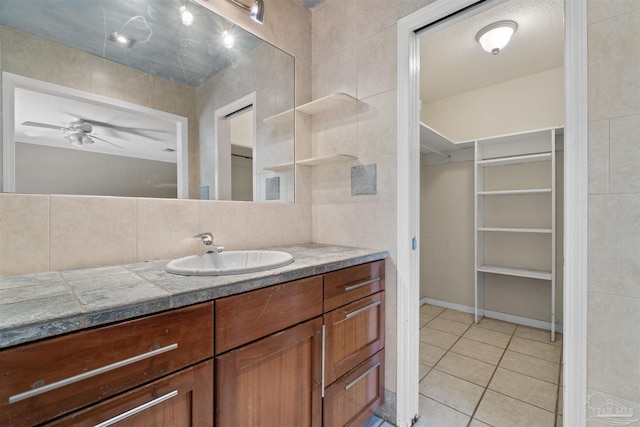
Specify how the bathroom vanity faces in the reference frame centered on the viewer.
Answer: facing the viewer and to the right of the viewer

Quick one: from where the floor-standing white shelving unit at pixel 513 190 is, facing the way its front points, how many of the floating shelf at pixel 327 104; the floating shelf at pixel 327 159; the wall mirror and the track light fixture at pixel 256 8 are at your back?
0

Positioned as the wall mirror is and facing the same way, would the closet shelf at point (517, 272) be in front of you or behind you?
in front

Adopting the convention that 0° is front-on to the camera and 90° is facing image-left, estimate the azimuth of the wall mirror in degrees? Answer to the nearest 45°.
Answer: approximately 315°

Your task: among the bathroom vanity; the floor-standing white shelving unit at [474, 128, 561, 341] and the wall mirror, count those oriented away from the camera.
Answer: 0

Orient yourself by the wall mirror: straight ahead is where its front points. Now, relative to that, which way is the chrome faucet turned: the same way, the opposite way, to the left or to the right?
the same way

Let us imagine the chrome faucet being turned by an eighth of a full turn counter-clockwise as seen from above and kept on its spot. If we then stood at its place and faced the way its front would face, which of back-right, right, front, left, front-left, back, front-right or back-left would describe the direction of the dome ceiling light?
front

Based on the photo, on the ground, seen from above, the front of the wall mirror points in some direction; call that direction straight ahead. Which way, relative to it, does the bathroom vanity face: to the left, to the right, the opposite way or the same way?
the same way

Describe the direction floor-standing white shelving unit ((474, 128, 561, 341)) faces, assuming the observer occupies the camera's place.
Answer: facing the viewer and to the left of the viewer
